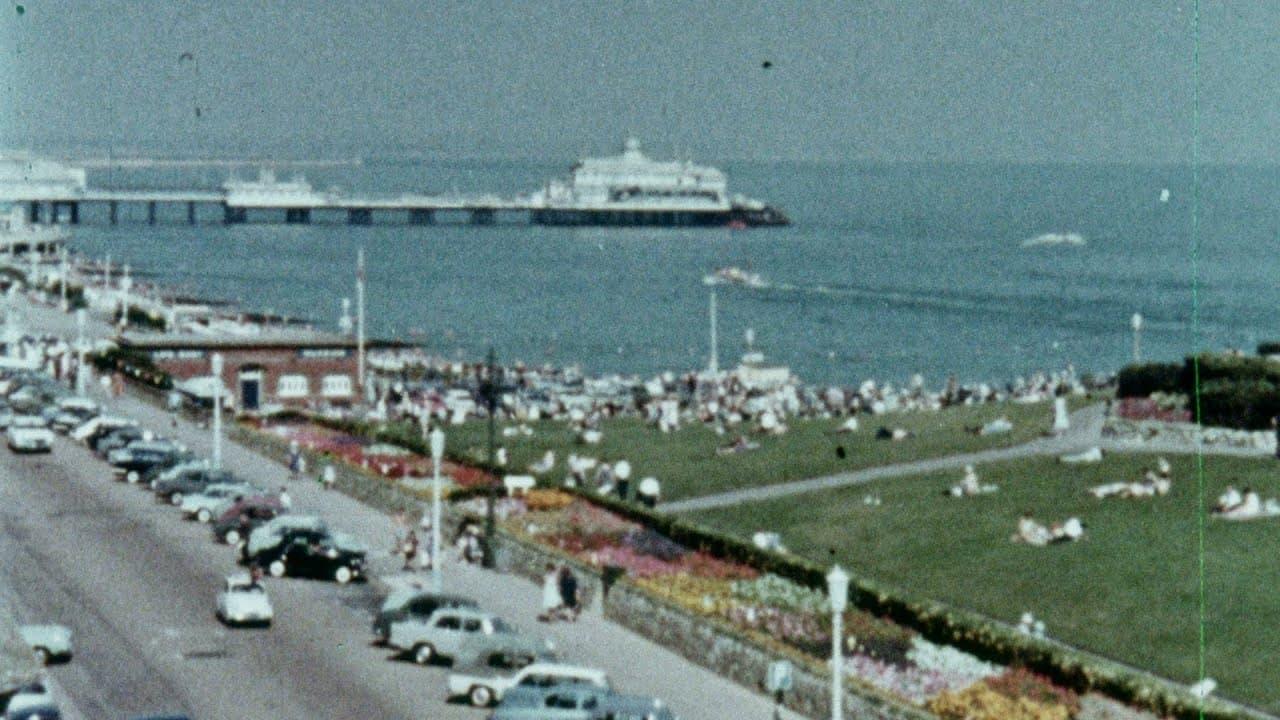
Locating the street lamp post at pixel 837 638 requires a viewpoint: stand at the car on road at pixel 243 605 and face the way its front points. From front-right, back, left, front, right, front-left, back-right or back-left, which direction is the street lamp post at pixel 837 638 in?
front-left

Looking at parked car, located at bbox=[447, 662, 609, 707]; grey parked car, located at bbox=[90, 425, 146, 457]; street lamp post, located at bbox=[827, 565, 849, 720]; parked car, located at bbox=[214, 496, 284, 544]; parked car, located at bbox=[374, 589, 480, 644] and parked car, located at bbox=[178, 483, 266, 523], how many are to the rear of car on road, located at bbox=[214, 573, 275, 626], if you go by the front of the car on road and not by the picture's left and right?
3

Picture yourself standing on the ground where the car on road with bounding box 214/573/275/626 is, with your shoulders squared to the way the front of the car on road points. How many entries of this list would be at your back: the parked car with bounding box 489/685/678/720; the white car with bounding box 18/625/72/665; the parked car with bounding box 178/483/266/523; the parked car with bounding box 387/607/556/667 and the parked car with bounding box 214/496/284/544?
2

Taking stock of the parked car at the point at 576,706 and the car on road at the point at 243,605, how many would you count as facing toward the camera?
1

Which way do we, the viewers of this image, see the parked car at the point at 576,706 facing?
facing to the right of the viewer

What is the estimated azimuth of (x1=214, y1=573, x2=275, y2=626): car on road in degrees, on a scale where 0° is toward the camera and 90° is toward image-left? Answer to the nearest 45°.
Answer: approximately 0°

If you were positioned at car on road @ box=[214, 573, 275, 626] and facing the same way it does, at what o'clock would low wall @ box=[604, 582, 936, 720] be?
The low wall is roughly at 10 o'clock from the car on road.

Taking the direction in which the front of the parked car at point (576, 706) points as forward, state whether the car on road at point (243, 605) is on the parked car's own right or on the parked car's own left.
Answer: on the parked car's own left

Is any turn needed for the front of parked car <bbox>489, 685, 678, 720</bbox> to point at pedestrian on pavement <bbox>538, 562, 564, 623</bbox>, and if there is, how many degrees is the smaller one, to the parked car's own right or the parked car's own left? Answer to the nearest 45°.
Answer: approximately 90° to the parked car's own left
